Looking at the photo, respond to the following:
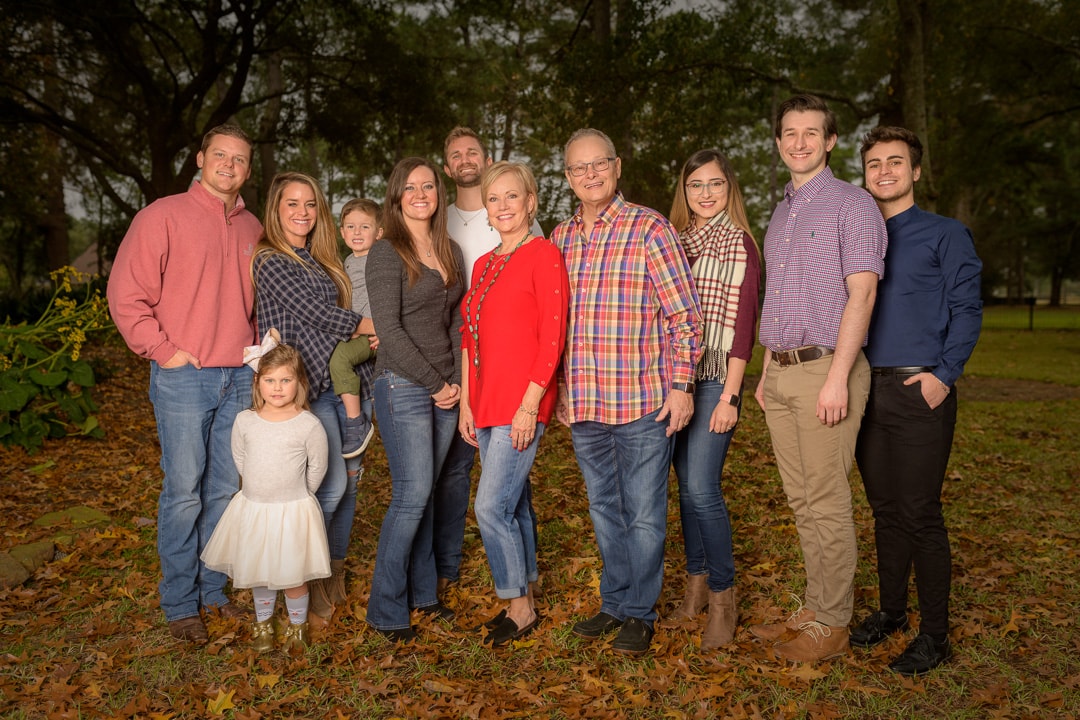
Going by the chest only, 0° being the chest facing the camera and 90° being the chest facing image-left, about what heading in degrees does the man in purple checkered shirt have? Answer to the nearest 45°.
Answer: approximately 45°

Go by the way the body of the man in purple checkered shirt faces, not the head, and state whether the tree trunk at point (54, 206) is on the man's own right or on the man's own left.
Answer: on the man's own right

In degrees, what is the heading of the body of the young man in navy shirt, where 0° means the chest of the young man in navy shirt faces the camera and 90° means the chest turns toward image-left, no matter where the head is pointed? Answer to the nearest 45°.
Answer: approximately 45°

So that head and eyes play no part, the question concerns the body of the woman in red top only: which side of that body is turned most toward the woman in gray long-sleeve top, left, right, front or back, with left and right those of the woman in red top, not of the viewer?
right

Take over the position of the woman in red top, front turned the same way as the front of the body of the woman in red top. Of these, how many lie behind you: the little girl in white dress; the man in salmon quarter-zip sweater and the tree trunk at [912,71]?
1

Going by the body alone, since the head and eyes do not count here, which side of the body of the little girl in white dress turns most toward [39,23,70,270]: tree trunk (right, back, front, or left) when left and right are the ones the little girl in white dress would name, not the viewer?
back

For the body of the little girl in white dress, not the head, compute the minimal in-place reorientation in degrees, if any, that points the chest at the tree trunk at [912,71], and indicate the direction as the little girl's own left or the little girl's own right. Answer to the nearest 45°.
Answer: approximately 135° to the little girl's own left

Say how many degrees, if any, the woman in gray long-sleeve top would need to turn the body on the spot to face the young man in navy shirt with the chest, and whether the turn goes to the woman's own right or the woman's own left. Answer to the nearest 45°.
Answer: approximately 45° to the woman's own left
